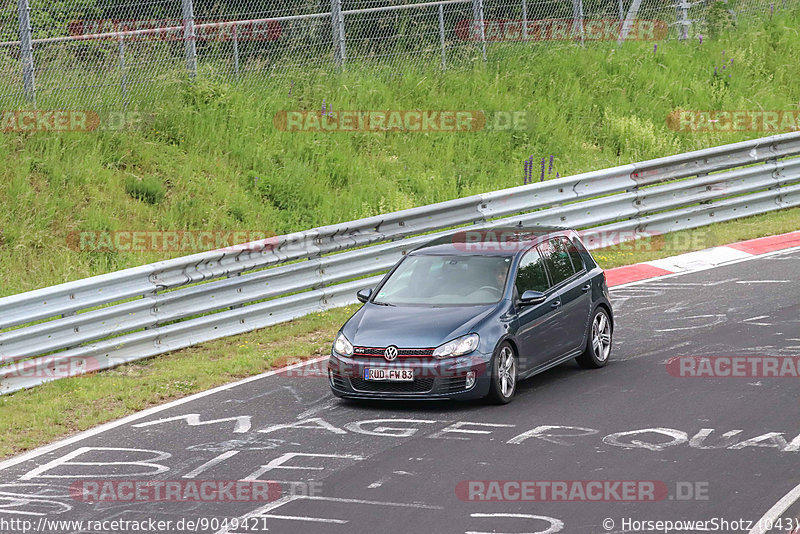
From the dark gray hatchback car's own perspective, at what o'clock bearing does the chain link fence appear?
The chain link fence is roughly at 4 o'clock from the dark gray hatchback car.

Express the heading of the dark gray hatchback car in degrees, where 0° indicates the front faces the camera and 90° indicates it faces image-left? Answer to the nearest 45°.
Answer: approximately 45°
